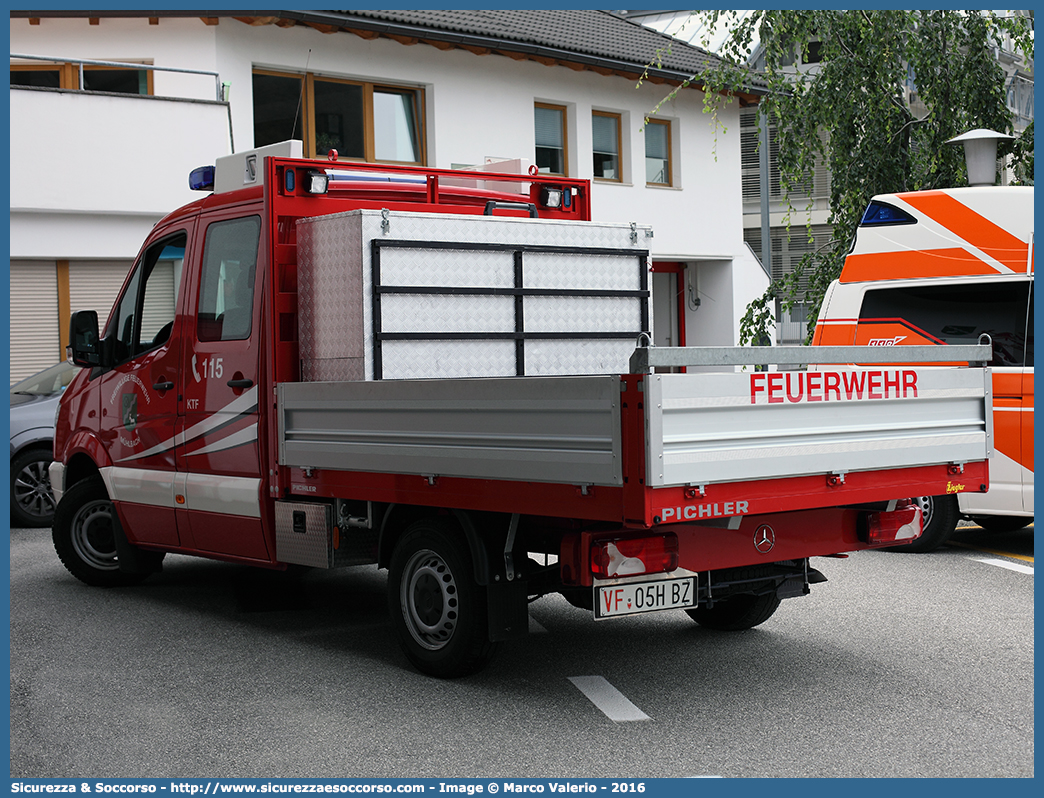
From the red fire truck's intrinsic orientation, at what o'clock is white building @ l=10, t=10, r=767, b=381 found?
The white building is roughly at 1 o'clock from the red fire truck.

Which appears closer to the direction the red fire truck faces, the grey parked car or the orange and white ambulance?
the grey parked car

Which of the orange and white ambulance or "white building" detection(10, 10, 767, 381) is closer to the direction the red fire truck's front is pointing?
the white building

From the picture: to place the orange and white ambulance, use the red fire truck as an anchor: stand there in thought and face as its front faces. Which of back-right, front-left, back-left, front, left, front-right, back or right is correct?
right

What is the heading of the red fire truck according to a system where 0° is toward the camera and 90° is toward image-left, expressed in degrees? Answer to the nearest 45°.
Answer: approximately 135°

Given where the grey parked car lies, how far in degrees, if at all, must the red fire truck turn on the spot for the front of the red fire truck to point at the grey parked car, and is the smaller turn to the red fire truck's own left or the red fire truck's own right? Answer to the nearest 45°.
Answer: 0° — it already faces it
